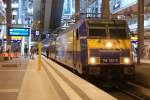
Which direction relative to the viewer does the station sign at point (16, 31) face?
toward the camera

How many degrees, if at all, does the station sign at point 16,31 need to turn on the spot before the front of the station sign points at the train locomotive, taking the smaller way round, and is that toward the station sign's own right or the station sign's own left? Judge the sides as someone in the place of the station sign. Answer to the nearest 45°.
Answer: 0° — it already faces it

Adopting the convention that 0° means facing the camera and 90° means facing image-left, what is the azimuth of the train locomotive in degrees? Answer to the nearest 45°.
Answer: approximately 315°

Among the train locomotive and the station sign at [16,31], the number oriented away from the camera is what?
0

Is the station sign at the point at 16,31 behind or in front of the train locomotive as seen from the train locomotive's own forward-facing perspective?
behind
